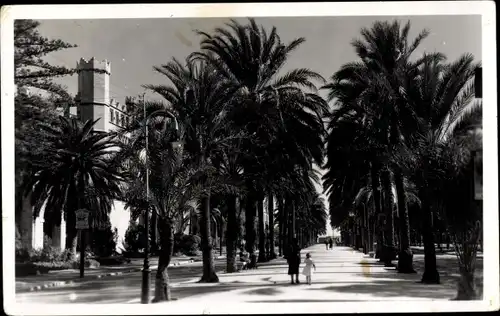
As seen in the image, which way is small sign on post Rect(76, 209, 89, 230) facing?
toward the camera

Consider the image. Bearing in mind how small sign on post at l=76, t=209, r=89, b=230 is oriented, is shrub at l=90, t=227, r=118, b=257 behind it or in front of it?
behind
